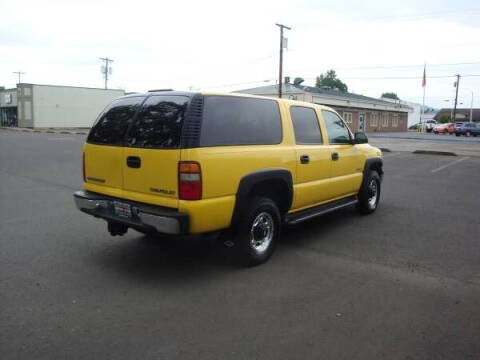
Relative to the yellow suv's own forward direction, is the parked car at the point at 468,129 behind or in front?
in front

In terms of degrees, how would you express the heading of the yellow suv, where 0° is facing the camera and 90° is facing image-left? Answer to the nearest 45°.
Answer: approximately 225°
